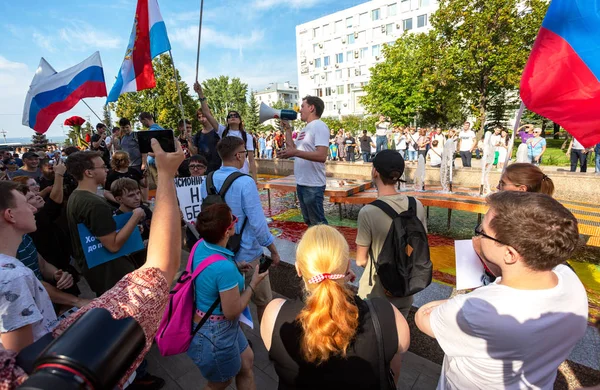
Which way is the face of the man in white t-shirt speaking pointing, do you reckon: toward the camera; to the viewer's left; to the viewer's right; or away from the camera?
to the viewer's left

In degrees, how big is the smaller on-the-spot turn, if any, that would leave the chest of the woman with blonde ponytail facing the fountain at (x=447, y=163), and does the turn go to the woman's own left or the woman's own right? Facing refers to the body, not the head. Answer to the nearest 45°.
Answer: approximately 45° to the woman's own right

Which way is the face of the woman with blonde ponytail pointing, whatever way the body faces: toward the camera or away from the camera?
away from the camera

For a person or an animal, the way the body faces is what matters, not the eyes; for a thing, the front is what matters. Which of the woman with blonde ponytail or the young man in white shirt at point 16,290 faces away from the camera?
the woman with blonde ponytail

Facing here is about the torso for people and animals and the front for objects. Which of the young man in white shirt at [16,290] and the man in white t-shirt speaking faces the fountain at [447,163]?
the young man in white shirt

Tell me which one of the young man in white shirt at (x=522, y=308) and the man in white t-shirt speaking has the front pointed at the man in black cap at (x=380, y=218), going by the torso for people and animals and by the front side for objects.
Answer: the young man in white shirt

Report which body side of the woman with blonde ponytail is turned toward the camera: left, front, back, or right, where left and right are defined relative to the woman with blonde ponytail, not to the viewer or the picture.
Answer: back

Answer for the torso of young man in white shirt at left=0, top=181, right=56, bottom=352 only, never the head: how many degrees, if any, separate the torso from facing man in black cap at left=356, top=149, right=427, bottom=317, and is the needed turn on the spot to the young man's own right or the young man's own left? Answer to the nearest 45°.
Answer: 0° — they already face them

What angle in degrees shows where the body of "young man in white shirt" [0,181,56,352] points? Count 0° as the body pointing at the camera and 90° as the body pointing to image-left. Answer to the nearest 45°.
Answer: approximately 270°

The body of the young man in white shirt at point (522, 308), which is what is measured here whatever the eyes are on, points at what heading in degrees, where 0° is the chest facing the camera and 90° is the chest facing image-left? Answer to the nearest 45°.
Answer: approximately 135°

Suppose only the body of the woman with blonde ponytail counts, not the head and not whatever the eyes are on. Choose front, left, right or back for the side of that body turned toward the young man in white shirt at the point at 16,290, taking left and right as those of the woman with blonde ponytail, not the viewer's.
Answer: left

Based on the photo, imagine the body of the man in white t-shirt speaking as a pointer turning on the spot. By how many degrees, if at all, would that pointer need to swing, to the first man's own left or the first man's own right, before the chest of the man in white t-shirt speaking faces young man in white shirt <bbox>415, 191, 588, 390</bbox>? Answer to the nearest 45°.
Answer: approximately 90° to the first man's own left

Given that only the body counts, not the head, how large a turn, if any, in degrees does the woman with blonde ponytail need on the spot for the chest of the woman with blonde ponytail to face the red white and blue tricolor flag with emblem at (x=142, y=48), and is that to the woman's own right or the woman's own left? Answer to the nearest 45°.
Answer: approximately 45° to the woman's own left
